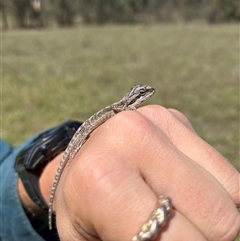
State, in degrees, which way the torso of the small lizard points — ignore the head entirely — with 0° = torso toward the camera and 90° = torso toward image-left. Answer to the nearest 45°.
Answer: approximately 270°
